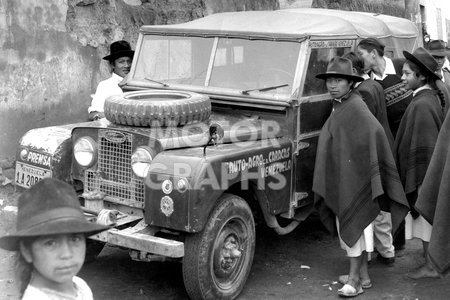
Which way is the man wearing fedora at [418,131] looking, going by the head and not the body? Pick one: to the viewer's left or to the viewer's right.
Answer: to the viewer's left

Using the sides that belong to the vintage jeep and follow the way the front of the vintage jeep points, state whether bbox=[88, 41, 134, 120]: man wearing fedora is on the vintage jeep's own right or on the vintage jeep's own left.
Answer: on the vintage jeep's own right

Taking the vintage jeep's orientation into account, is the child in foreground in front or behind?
in front

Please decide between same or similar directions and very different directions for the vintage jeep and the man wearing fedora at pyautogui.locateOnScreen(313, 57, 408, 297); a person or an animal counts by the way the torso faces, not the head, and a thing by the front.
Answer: same or similar directions

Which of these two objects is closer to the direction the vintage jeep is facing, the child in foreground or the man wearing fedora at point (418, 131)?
the child in foreground

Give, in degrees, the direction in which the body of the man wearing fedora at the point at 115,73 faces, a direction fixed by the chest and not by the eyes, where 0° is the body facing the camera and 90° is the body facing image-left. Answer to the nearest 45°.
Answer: approximately 315°

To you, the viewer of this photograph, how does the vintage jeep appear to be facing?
facing the viewer and to the left of the viewer

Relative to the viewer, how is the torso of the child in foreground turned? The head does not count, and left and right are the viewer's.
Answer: facing the viewer and to the right of the viewer

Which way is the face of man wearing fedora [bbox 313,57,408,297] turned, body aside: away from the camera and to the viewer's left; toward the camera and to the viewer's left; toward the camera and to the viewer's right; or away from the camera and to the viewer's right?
toward the camera and to the viewer's left

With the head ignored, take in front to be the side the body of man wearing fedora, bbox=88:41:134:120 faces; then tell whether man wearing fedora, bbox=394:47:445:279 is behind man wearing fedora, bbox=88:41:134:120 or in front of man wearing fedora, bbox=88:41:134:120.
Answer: in front
